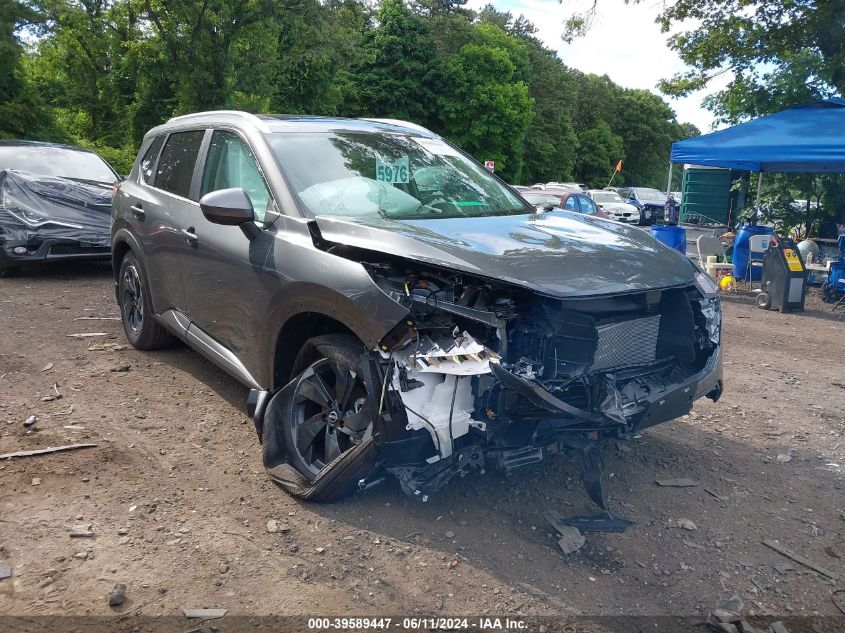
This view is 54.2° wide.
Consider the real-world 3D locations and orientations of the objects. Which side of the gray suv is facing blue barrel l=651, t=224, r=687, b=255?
left

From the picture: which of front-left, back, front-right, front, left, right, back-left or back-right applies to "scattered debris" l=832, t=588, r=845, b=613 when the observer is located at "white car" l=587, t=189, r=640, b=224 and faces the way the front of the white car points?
front-right

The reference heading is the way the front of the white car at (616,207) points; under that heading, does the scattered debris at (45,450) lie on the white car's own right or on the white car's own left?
on the white car's own right

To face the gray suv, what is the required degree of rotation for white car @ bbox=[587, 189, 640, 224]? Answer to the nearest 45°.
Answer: approximately 45° to its right

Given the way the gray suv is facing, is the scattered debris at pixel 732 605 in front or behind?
in front

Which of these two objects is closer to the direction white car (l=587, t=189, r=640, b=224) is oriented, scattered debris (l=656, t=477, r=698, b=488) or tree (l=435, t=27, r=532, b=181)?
the scattered debris

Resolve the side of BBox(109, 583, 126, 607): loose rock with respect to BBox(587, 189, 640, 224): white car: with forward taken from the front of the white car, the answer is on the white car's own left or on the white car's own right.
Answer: on the white car's own right

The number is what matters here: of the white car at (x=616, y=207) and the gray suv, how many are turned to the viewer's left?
0

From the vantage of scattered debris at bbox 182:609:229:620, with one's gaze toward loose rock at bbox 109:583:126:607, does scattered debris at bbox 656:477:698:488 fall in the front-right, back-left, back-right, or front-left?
back-right

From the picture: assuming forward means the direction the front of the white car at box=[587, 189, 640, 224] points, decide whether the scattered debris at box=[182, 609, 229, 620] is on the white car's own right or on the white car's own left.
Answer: on the white car's own right

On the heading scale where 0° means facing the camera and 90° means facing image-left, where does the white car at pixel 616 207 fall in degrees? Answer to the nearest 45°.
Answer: approximately 315°

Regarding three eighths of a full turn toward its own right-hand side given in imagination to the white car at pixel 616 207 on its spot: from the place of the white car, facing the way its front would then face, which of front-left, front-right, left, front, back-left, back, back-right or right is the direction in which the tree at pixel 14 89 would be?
front-left
